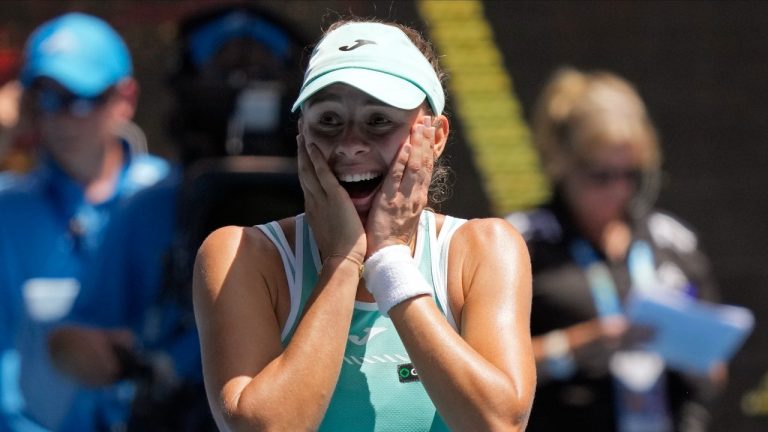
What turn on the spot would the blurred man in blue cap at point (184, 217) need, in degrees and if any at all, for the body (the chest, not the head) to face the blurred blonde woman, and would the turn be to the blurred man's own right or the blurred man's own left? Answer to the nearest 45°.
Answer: approximately 45° to the blurred man's own left

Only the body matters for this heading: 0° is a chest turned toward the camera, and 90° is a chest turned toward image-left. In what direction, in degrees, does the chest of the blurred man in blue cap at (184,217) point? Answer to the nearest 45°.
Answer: approximately 315°
